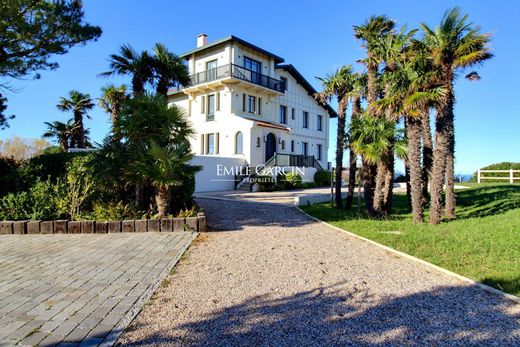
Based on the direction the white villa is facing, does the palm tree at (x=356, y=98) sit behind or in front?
in front

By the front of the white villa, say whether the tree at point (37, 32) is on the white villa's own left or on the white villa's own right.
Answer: on the white villa's own right

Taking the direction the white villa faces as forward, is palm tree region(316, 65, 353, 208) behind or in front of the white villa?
in front

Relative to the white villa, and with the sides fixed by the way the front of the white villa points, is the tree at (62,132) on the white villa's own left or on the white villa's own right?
on the white villa's own right

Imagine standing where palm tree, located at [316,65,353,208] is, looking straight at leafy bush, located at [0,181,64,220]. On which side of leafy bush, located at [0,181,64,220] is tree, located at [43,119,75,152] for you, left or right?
right

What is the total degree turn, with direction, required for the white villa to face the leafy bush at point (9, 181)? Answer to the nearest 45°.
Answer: approximately 45° to its right

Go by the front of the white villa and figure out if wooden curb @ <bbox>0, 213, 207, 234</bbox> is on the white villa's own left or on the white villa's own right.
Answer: on the white villa's own right
